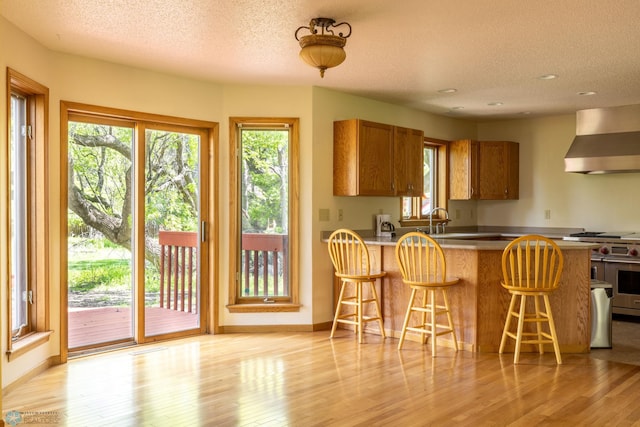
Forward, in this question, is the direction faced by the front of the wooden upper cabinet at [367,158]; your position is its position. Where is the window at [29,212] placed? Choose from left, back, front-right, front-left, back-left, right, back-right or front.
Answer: right

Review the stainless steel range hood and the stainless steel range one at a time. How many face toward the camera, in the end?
2

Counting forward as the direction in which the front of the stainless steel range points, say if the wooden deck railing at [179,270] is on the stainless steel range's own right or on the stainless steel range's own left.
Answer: on the stainless steel range's own right

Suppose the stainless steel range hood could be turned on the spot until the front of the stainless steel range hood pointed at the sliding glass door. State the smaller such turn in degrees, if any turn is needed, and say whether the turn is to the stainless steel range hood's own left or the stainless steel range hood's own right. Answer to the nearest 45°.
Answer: approximately 45° to the stainless steel range hood's own right

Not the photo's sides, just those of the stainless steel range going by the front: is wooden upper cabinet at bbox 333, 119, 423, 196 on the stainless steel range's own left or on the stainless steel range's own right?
on the stainless steel range's own right

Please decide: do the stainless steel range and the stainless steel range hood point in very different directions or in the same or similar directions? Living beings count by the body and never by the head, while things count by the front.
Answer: same or similar directions

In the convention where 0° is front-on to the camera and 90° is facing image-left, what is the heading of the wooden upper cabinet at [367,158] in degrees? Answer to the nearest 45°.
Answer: approximately 315°

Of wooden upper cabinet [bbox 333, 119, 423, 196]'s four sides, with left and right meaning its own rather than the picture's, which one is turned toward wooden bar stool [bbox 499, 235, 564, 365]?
front

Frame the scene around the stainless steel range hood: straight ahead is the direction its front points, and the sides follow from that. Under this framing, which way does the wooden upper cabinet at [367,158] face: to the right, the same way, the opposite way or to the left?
to the left

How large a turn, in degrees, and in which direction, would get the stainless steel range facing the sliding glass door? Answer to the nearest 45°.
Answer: approximately 45° to its right

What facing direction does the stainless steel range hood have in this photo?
toward the camera

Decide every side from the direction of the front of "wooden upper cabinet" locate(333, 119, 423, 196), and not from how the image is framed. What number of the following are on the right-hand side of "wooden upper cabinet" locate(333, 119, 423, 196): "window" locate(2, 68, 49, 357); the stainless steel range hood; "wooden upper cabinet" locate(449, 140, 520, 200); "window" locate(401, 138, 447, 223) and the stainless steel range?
1

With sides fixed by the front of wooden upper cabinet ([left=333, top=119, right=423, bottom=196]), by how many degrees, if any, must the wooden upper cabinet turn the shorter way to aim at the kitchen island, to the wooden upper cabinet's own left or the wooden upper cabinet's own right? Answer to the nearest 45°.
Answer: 0° — it already faces it

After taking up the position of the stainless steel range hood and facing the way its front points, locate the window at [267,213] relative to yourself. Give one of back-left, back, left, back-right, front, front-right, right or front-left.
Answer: front-right
